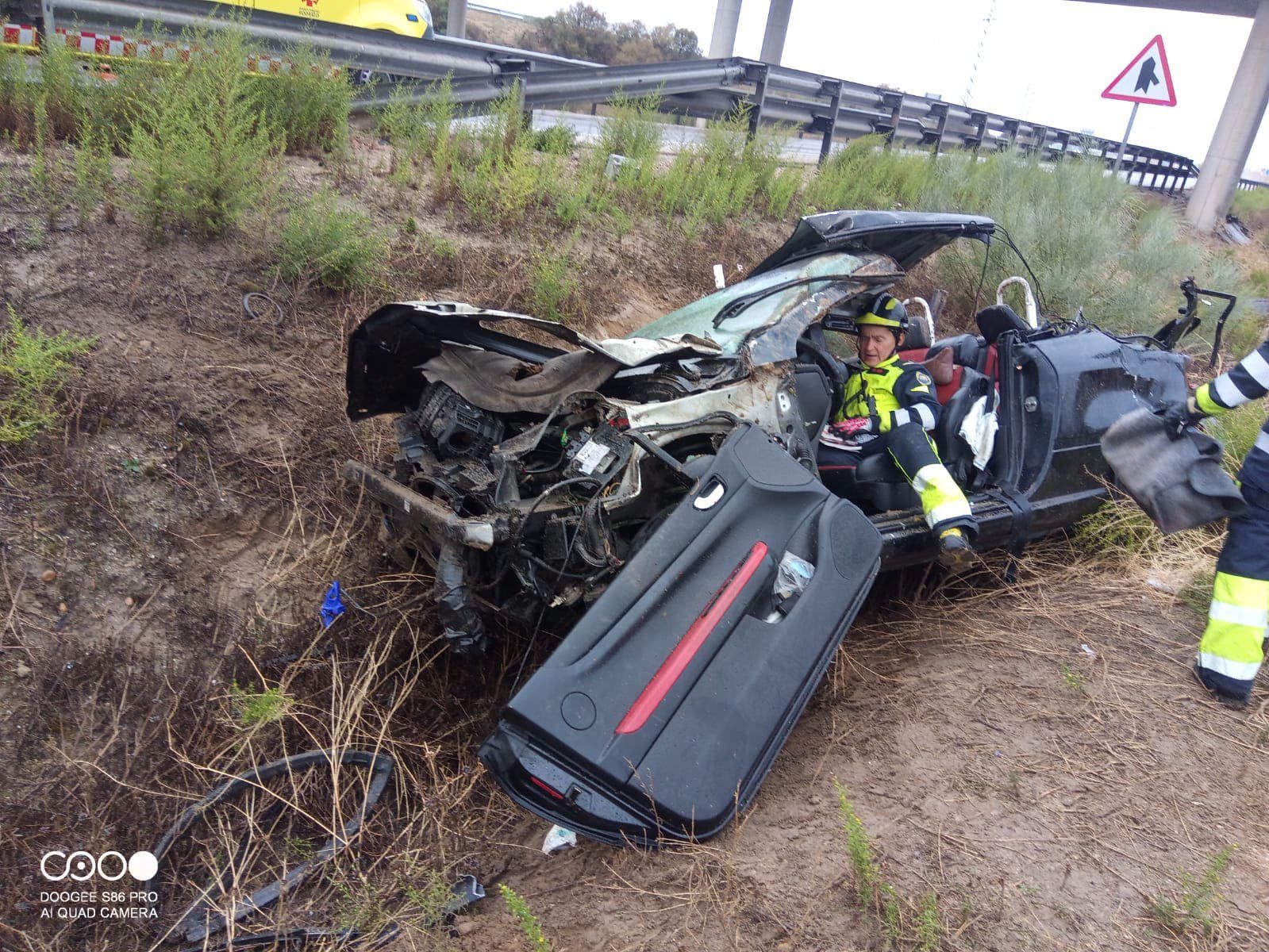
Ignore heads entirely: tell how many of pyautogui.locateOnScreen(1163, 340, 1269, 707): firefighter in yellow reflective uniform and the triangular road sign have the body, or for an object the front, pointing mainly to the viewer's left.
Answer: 1

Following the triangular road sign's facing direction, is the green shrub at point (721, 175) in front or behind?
in front

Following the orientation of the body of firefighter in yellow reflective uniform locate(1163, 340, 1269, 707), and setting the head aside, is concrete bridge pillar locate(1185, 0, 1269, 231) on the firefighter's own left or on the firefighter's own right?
on the firefighter's own right

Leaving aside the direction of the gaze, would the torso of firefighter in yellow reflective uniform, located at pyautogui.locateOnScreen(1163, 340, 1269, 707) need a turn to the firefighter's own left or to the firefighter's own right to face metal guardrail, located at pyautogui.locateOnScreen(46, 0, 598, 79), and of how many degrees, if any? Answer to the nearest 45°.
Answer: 0° — they already face it

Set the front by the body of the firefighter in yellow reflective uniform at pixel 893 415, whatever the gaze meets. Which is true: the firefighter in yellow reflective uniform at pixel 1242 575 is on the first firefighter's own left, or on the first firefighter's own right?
on the first firefighter's own left

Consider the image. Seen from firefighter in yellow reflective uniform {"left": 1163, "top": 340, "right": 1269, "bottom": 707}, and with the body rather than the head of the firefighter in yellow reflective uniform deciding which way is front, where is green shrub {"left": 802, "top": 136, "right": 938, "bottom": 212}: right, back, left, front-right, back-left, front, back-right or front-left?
front-right

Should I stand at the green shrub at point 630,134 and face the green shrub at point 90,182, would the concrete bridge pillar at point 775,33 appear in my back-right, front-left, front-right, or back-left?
back-right

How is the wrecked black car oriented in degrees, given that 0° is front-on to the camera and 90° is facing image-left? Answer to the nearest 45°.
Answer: approximately 45°

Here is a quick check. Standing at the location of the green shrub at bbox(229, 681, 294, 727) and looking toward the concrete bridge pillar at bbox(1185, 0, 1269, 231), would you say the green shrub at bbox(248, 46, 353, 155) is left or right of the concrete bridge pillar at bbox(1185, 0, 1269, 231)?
left

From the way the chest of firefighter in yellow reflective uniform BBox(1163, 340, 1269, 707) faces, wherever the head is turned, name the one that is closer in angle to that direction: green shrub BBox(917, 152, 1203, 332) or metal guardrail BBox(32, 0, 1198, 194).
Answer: the metal guardrail

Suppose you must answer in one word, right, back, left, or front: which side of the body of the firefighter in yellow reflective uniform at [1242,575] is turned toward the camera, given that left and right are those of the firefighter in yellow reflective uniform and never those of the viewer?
left

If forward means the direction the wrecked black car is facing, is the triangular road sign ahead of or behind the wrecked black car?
behind

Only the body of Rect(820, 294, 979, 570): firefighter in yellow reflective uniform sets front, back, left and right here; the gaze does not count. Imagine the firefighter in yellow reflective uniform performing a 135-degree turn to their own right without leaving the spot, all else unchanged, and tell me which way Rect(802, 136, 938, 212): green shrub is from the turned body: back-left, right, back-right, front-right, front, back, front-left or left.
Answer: front

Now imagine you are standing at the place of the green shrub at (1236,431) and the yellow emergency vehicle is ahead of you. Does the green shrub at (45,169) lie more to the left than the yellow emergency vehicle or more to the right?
left

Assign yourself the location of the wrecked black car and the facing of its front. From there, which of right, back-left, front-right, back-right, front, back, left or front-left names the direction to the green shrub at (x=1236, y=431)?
back
